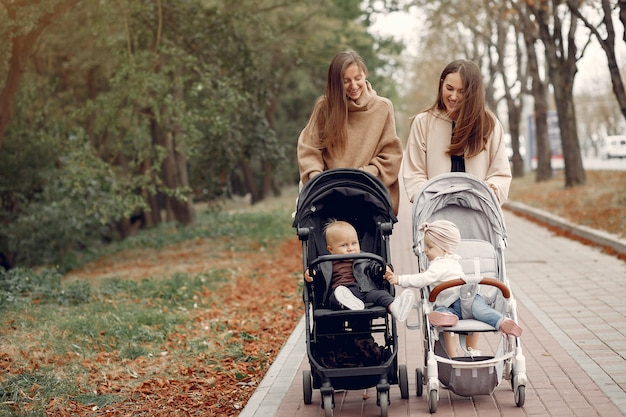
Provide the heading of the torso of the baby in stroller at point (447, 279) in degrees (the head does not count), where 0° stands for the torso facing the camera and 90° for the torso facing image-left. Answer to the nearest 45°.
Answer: approximately 45°

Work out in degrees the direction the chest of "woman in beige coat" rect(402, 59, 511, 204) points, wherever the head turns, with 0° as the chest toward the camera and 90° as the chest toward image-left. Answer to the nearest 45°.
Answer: approximately 0°

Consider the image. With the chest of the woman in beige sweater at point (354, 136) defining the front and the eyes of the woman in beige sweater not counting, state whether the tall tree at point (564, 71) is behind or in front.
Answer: behind

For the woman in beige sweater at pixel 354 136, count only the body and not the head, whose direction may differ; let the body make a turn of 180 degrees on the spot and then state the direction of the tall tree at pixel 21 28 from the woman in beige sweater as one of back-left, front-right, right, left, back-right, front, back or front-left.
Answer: front-left

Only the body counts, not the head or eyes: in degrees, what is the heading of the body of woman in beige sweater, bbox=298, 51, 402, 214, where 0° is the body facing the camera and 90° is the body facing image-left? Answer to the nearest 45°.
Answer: approximately 0°

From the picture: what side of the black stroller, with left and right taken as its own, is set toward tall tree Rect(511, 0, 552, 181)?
back

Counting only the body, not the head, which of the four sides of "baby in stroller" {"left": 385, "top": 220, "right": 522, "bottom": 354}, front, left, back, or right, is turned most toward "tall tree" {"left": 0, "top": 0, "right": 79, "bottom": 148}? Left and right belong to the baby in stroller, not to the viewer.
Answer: right
